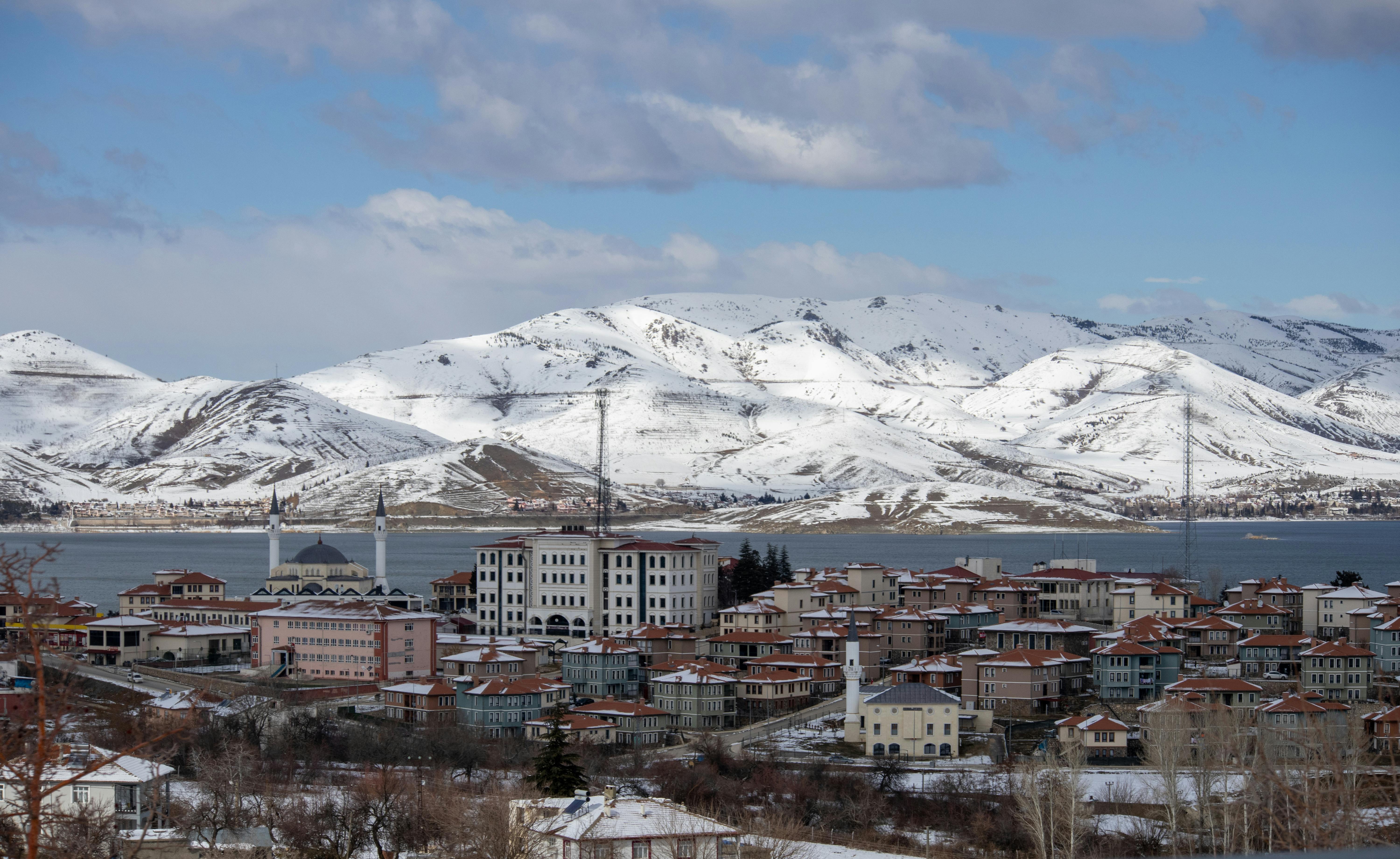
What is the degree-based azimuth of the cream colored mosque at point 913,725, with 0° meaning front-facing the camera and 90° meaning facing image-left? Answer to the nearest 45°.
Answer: approximately 0°

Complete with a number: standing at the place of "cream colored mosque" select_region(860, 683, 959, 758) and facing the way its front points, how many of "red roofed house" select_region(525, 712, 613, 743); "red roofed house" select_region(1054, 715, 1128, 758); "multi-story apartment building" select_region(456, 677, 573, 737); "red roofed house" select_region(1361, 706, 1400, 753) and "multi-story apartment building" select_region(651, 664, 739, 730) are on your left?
2

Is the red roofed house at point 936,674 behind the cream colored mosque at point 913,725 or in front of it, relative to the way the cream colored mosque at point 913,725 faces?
behind

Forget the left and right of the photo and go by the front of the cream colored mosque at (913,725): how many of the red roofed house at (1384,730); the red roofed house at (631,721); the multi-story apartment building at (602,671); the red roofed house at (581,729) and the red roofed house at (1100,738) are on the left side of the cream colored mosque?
2

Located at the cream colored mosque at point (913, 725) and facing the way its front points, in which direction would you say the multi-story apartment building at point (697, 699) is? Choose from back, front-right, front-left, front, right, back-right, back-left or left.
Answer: back-right

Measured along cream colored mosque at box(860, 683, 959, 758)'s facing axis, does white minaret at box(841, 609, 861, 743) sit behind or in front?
behind

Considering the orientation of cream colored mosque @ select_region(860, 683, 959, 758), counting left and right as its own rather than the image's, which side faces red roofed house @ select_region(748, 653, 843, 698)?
back

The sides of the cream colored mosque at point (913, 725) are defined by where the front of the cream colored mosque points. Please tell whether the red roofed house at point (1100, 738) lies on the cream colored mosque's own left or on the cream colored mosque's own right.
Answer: on the cream colored mosque's own left

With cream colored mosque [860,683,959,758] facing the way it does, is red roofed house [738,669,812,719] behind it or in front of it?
behind

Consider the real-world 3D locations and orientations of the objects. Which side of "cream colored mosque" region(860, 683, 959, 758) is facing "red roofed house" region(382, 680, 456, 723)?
right

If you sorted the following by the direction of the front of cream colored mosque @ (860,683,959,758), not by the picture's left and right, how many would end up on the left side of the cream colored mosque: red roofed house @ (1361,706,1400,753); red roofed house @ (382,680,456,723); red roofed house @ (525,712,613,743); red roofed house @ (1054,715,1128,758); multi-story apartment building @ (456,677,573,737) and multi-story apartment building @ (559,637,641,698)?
2

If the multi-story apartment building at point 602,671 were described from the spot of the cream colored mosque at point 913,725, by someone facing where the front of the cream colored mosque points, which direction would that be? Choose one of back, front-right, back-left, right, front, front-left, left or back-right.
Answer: back-right

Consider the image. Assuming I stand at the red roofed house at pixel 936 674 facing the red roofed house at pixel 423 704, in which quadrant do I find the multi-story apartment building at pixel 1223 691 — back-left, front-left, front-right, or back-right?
back-left

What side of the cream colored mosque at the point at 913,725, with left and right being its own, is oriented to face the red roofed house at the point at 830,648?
back

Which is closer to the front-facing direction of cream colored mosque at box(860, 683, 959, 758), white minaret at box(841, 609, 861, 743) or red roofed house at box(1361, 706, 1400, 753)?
the red roofed house
